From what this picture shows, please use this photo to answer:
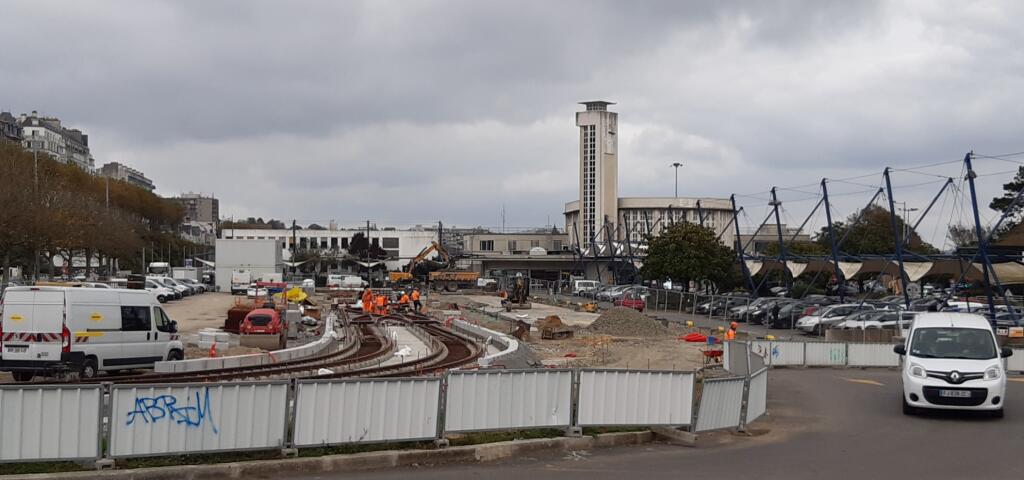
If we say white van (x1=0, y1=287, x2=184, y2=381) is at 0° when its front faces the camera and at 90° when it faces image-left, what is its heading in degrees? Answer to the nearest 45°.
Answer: approximately 225°

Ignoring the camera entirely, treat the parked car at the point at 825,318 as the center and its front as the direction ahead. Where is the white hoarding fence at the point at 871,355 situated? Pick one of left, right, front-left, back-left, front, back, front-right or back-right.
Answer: front-left

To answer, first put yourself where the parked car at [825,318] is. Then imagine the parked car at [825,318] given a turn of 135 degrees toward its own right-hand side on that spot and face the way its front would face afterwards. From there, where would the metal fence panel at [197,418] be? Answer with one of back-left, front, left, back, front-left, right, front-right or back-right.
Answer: back

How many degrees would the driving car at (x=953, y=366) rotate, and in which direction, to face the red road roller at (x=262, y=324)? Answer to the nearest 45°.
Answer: approximately 90° to its right

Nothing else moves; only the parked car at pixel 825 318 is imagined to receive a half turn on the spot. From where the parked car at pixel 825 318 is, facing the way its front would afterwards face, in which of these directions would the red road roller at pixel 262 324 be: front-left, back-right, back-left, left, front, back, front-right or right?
back

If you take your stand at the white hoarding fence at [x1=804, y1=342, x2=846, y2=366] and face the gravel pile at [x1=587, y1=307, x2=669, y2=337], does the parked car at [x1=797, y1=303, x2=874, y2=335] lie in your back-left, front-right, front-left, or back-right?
front-right

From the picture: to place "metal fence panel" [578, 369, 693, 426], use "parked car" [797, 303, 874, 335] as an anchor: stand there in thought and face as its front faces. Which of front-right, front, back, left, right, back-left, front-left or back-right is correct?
front-left

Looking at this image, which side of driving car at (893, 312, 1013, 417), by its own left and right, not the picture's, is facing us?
front

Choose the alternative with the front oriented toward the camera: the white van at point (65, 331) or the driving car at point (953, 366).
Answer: the driving car

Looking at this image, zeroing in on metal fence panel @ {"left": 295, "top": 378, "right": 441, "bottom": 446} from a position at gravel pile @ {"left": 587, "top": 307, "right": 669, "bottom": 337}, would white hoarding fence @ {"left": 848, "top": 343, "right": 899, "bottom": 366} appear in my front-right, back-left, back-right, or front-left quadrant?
front-left

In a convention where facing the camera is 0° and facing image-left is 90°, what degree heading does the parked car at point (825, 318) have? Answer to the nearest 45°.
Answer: approximately 45°

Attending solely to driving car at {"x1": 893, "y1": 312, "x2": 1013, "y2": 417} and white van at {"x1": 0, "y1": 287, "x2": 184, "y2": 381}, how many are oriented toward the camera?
1

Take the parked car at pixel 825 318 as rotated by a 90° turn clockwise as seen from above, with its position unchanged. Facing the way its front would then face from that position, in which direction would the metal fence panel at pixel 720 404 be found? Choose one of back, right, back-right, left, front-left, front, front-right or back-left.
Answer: back-left

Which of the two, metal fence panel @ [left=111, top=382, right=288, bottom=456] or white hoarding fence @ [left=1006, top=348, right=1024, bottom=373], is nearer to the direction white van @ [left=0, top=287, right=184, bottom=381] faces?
the white hoarding fence
